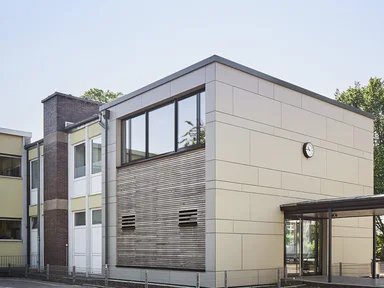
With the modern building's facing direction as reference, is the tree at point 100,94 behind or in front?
behind

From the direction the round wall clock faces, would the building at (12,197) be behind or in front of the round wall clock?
behind

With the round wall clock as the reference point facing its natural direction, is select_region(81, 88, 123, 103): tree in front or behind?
behind

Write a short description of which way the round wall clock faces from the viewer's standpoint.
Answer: facing the viewer and to the right of the viewer

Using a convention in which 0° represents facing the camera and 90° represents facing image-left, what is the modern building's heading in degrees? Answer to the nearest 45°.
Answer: approximately 315°
